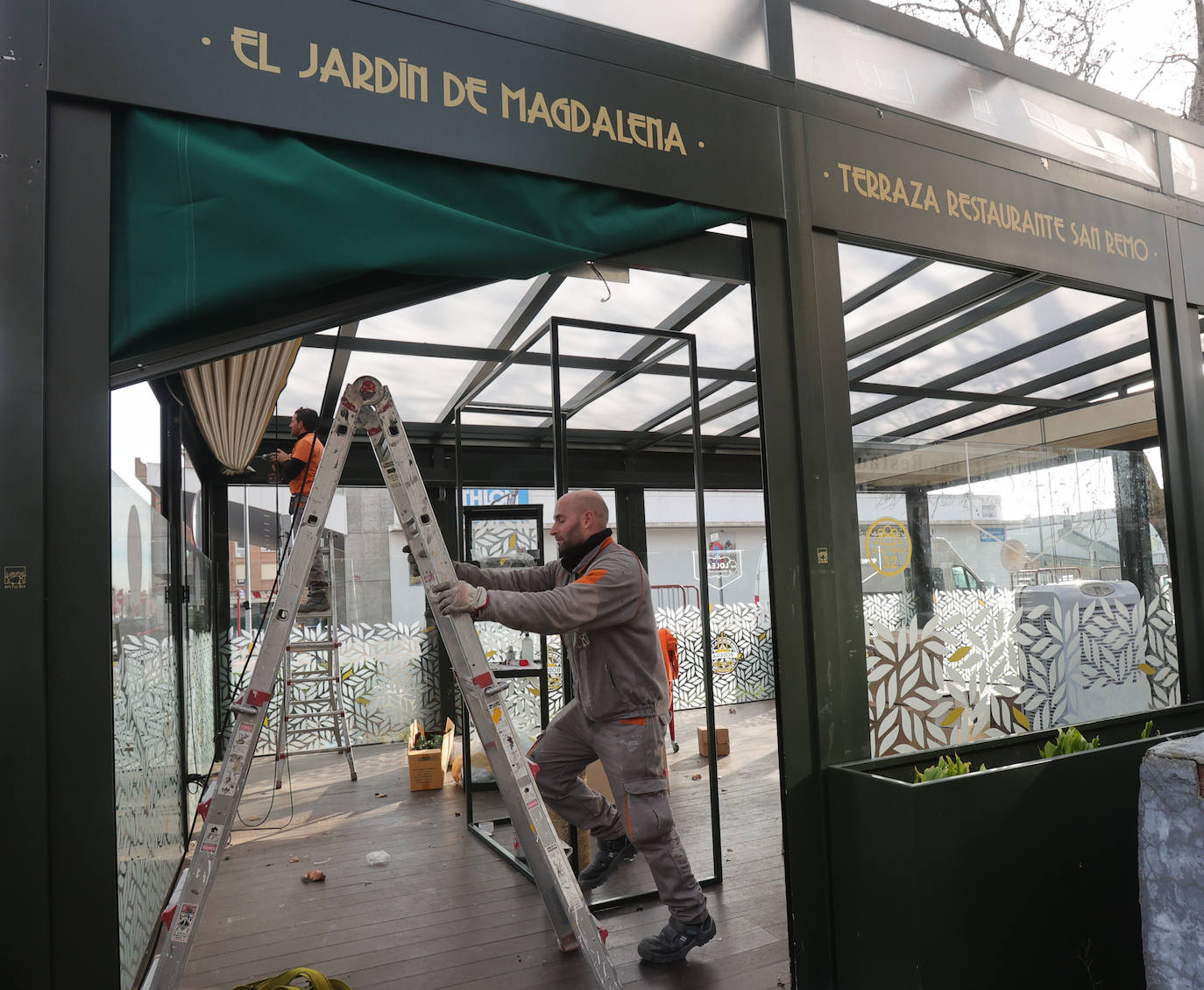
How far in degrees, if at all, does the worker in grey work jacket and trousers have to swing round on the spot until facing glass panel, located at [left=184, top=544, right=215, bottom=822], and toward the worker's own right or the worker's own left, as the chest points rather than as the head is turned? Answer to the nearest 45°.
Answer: approximately 45° to the worker's own right

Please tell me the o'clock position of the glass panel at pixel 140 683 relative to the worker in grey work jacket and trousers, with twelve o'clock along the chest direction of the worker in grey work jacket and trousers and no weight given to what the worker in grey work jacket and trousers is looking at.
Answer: The glass panel is roughly at 12 o'clock from the worker in grey work jacket and trousers.

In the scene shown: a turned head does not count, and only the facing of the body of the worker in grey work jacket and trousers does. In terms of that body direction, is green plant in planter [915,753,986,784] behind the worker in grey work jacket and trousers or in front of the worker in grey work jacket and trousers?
behind

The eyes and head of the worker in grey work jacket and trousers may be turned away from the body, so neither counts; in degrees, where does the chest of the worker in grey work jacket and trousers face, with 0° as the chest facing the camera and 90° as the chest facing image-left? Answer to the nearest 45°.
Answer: approximately 90°

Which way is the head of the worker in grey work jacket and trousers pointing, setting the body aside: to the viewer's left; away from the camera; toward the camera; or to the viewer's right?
to the viewer's left

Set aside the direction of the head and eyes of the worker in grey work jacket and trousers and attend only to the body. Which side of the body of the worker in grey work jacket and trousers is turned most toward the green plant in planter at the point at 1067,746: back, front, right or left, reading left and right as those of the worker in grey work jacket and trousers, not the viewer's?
back
